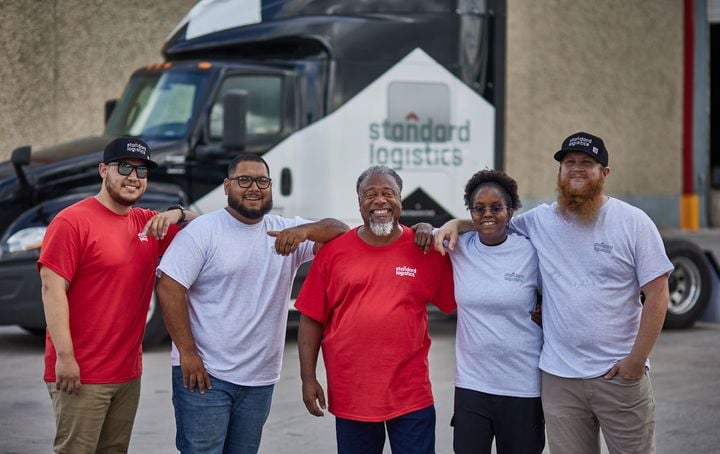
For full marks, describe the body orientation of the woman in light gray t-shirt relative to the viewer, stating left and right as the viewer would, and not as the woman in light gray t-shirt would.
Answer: facing the viewer

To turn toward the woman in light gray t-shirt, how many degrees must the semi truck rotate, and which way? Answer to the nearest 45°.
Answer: approximately 45° to its left

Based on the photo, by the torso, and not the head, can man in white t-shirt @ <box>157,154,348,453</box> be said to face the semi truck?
no

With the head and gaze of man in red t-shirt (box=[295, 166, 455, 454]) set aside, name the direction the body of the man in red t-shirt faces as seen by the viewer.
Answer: toward the camera

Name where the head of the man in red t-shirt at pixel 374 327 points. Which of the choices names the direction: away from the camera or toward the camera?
toward the camera

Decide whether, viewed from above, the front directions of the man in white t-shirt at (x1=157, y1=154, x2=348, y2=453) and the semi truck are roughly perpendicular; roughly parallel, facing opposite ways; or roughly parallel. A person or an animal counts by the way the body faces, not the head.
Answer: roughly perpendicular

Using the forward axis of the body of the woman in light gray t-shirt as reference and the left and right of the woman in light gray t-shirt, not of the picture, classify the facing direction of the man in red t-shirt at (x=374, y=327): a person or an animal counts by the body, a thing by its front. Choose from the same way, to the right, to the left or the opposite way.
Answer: the same way

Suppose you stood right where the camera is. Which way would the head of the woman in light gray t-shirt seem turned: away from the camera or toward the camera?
toward the camera

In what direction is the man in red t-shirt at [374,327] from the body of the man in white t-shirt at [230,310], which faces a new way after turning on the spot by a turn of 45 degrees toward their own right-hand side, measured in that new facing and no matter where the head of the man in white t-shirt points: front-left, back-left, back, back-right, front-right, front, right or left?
left

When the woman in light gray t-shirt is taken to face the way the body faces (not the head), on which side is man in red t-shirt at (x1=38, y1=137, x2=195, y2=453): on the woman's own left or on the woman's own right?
on the woman's own right

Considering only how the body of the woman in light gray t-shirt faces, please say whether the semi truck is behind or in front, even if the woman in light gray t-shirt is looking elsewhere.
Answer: behind

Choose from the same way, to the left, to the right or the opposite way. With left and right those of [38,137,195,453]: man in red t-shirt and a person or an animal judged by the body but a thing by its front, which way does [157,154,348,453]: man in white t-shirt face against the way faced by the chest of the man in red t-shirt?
the same way

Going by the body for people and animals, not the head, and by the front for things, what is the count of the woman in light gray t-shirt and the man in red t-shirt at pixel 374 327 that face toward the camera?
2

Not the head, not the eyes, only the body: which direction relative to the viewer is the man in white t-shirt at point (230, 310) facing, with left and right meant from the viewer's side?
facing the viewer and to the right of the viewer

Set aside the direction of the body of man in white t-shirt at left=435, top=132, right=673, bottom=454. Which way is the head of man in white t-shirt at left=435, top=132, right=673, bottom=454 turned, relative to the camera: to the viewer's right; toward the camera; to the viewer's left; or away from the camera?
toward the camera

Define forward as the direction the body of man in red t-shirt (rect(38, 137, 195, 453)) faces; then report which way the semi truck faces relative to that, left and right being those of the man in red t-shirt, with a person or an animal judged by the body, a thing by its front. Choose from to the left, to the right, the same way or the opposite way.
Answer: to the right
